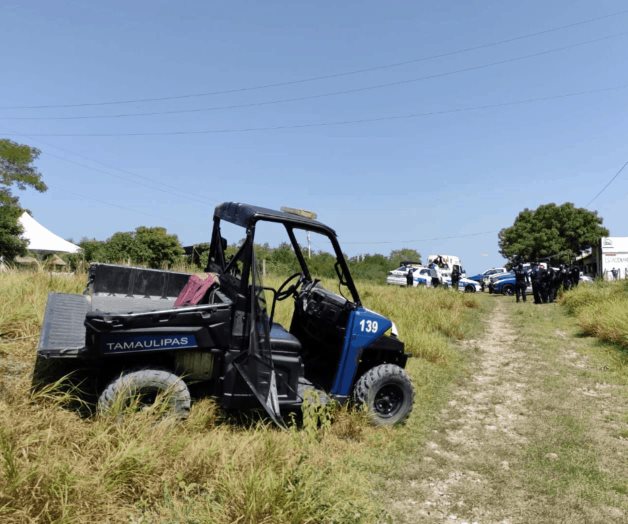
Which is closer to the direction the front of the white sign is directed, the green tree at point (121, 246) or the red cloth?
the red cloth

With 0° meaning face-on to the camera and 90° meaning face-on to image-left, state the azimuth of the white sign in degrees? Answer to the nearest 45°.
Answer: approximately 0°

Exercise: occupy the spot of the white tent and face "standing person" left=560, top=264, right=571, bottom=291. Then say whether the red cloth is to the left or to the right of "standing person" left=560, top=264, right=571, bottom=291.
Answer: right

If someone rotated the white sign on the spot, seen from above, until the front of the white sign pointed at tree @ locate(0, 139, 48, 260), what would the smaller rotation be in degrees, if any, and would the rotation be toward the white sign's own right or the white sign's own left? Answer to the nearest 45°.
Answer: approximately 45° to the white sign's own right

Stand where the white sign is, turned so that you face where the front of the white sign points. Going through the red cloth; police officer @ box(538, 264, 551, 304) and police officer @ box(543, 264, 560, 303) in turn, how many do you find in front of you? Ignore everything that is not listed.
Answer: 3

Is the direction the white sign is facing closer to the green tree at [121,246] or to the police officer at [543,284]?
the police officer

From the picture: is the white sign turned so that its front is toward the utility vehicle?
yes

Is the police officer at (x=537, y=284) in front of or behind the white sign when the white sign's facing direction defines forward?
in front

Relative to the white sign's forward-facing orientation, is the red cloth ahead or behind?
ahead
